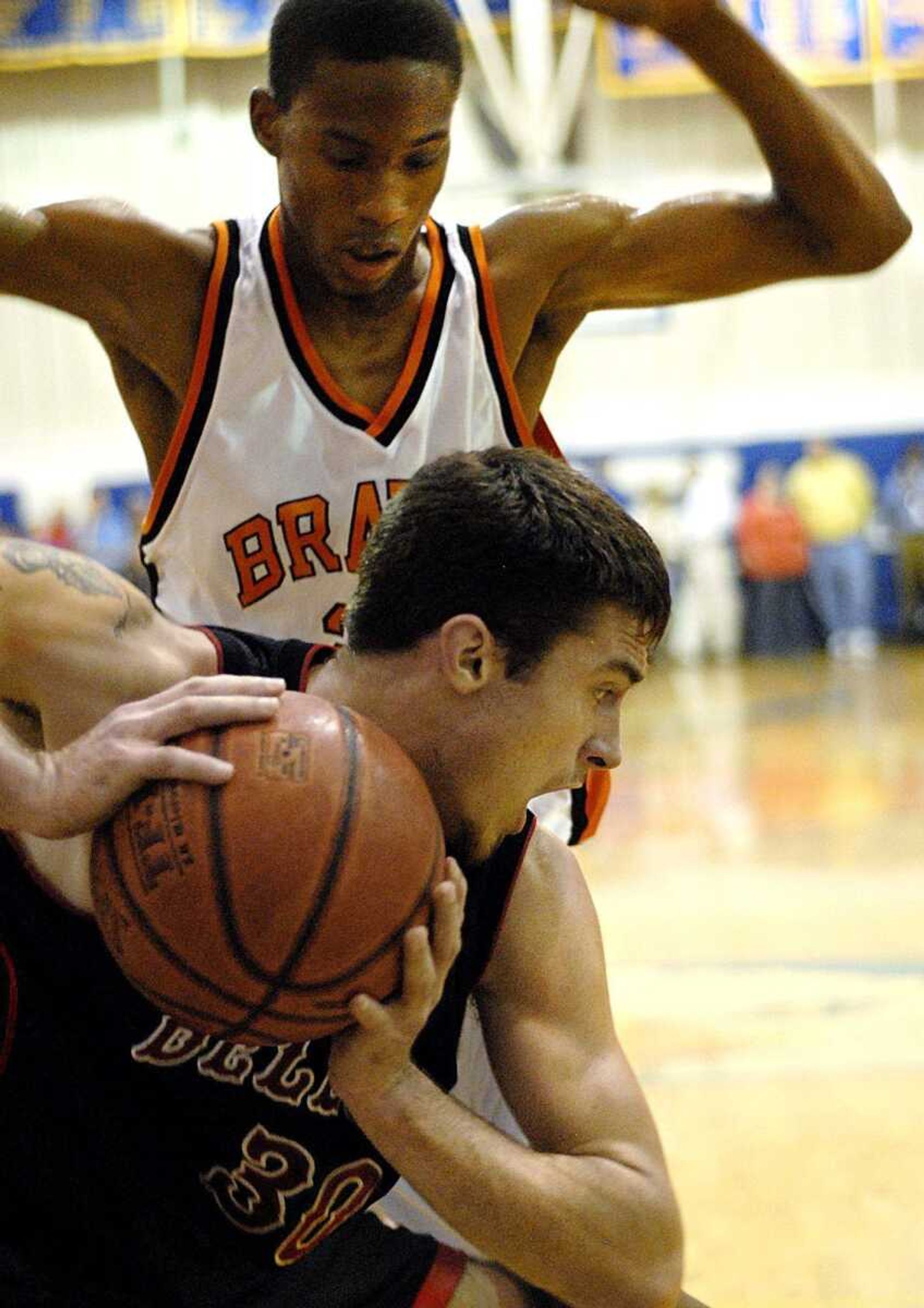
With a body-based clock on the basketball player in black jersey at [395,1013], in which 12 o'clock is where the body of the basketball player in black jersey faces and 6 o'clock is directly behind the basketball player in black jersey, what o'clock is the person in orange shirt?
The person in orange shirt is roughly at 8 o'clock from the basketball player in black jersey.

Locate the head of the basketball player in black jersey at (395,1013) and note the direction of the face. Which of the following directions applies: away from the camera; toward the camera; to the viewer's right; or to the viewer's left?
to the viewer's right

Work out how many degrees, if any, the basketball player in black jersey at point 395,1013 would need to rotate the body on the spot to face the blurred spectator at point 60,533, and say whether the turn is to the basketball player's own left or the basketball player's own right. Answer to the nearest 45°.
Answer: approximately 135° to the basketball player's own left

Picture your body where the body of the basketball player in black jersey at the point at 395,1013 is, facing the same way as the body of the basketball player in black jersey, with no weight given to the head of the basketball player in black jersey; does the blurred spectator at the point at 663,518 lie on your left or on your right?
on your left

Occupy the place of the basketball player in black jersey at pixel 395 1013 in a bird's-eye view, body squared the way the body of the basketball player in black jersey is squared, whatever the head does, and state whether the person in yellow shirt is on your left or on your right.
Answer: on your left

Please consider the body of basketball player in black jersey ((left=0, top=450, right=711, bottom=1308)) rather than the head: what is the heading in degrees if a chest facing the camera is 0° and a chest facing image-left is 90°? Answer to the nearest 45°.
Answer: approximately 315°

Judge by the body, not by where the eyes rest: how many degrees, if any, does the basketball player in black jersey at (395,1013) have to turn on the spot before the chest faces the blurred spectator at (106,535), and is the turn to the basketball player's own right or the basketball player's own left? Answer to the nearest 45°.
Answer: approximately 135° to the basketball player's own left

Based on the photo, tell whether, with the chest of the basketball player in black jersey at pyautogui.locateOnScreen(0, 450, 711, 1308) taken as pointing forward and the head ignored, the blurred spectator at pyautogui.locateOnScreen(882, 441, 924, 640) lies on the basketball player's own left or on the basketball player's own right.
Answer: on the basketball player's own left
